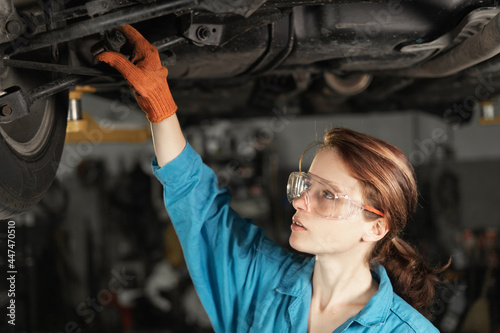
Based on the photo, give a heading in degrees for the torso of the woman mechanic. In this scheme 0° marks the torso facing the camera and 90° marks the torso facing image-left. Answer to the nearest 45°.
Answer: approximately 45°

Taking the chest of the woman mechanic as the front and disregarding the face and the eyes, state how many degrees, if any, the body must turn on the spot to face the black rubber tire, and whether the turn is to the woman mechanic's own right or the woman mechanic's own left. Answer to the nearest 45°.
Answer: approximately 45° to the woman mechanic's own right
